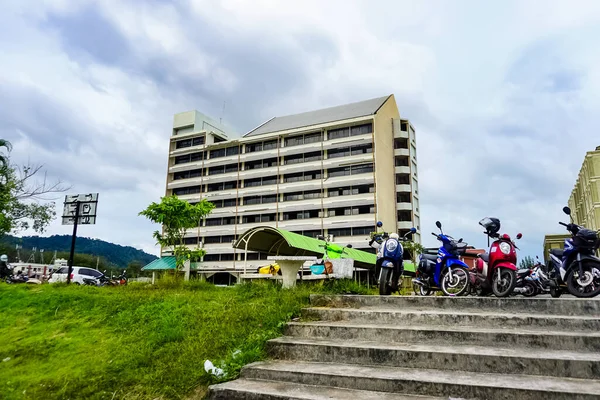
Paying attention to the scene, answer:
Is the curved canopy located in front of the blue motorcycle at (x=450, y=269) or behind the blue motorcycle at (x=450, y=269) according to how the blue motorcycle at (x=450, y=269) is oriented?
behind

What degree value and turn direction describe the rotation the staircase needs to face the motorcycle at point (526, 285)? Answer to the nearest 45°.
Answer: approximately 180°

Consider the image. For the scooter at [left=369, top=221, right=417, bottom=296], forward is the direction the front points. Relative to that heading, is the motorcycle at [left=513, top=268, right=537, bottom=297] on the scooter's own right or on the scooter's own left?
on the scooter's own left

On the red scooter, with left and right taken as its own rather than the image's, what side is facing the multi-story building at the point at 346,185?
back

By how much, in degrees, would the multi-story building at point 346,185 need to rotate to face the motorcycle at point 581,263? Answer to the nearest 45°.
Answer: approximately 45° to its left

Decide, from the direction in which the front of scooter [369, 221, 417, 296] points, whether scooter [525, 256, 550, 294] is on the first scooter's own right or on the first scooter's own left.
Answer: on the first scooter's own left

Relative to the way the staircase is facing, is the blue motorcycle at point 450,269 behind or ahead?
behind

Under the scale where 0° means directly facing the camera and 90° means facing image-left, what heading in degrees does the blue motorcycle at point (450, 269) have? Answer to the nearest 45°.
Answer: approximately 315°

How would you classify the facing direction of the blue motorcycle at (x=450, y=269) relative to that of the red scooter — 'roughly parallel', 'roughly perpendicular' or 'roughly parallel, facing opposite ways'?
roughly parallel

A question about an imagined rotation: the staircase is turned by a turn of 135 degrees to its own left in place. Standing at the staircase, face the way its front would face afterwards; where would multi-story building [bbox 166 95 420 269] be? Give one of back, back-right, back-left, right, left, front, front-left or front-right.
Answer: front-left

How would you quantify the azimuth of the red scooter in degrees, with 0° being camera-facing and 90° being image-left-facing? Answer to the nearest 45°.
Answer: approximately 315°

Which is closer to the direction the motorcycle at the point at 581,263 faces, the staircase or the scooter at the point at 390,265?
the staircase

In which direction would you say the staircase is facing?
toward the camera

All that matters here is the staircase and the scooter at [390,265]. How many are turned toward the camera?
2
